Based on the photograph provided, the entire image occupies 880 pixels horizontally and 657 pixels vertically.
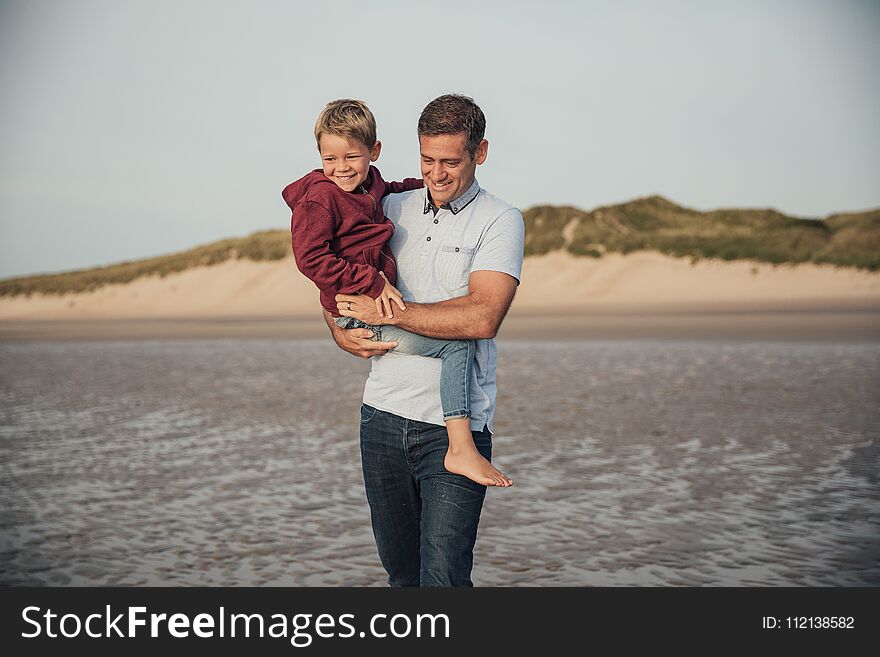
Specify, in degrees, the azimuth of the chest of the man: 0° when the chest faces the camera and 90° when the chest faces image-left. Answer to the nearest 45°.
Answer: approximately 45°

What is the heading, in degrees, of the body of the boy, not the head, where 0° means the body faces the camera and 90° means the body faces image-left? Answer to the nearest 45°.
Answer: approximately 315°

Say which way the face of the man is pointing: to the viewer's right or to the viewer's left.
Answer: to the viewer's left
